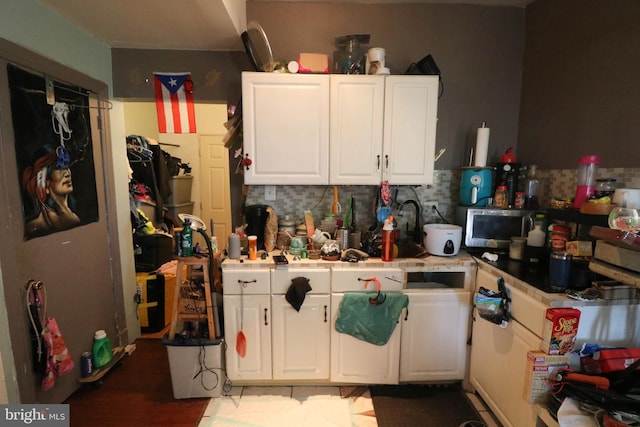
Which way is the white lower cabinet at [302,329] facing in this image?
toward the camera

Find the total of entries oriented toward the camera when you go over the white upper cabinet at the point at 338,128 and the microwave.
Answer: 2

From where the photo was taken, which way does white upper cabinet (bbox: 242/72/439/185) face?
toward the camera

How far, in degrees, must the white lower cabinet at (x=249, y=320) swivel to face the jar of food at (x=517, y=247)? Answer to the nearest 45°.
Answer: approximately 90° to its left

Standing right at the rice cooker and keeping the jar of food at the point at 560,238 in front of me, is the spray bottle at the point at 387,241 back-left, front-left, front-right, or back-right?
back-right

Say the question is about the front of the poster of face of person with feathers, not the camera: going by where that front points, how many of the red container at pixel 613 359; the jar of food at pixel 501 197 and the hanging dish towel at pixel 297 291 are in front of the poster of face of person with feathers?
3

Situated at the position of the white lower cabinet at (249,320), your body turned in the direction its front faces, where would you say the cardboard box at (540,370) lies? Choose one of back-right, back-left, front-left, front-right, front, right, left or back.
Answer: front-left

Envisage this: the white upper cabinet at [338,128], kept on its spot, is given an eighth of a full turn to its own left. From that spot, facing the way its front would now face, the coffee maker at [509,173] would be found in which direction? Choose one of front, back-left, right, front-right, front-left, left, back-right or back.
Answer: front-left

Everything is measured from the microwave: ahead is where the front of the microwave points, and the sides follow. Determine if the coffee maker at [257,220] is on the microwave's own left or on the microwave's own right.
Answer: on the microwave's own right

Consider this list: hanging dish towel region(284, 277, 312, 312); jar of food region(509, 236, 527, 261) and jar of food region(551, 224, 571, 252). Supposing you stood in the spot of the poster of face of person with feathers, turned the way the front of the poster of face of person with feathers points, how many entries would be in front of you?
3

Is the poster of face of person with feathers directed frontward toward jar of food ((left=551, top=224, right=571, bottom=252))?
yes

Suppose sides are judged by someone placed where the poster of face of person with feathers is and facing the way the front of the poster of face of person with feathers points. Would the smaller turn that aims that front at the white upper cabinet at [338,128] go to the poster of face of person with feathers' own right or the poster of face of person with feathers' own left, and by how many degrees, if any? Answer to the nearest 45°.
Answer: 0° — it already faces it

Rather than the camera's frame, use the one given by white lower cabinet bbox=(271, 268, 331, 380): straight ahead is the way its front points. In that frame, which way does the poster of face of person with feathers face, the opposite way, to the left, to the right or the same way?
to the left

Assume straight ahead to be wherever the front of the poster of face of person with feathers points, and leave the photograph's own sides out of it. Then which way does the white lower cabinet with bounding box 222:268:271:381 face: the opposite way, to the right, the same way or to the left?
to the right

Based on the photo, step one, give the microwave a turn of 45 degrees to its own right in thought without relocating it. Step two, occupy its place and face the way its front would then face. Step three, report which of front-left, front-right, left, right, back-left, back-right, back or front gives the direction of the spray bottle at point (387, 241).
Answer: front

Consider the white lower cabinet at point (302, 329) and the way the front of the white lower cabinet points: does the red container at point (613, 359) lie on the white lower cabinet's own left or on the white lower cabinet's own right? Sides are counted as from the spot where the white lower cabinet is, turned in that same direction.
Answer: on the white lower cabinet's own left
